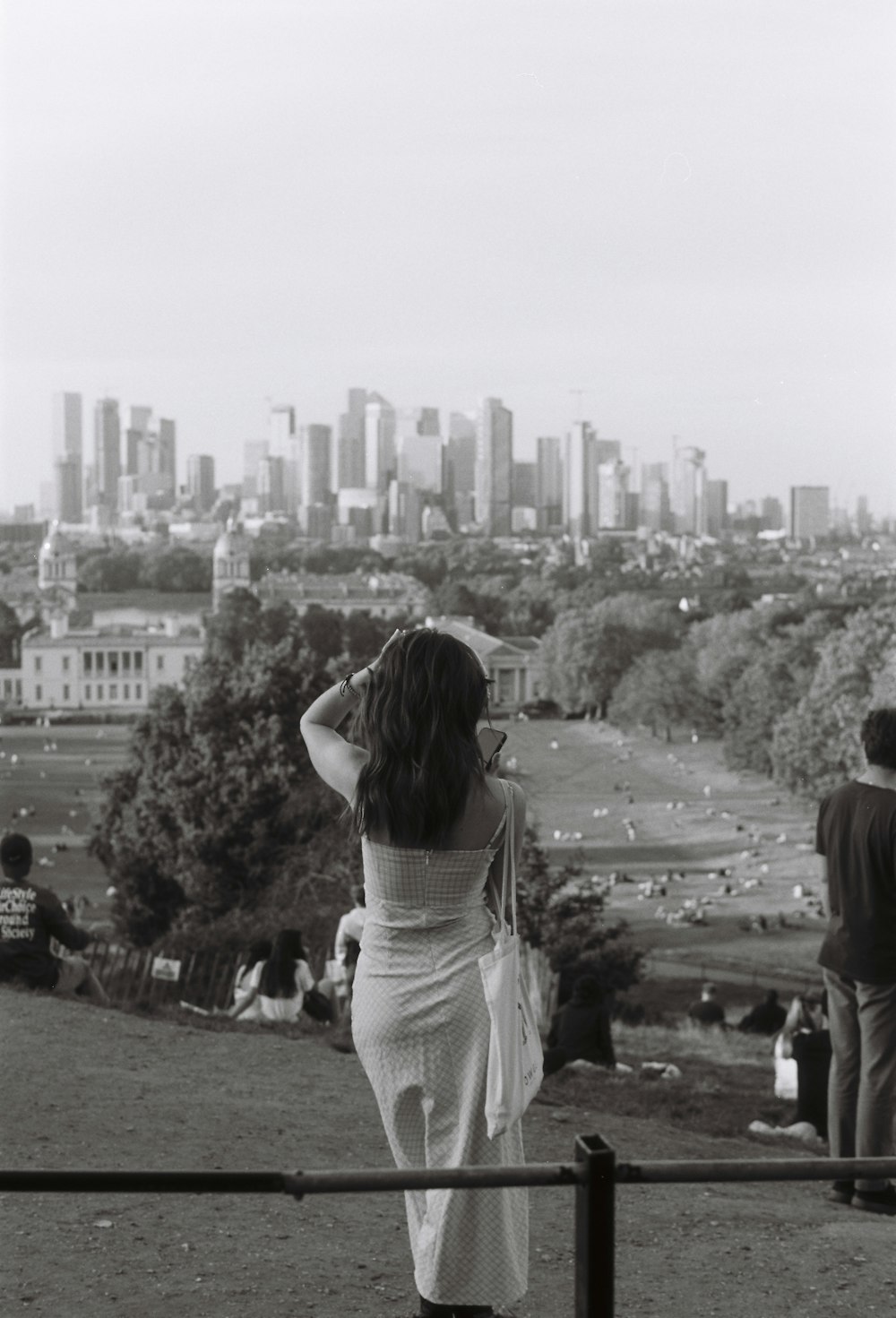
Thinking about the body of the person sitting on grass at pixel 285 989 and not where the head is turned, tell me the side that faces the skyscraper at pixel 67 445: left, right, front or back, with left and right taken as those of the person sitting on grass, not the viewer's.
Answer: front

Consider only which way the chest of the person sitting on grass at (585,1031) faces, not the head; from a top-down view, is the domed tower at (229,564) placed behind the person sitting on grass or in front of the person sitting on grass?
in front

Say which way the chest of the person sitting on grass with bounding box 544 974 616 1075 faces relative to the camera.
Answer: away from the camera

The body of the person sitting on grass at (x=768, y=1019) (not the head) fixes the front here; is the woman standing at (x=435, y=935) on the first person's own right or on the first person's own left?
on the first person's own left

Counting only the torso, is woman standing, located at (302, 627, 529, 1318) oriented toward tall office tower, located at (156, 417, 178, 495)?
yes

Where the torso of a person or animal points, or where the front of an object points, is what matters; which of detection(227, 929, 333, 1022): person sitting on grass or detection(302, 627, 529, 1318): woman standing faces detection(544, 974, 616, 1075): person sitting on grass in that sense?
the woman standing

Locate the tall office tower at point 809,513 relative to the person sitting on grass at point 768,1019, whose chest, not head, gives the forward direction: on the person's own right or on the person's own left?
on the person's own right

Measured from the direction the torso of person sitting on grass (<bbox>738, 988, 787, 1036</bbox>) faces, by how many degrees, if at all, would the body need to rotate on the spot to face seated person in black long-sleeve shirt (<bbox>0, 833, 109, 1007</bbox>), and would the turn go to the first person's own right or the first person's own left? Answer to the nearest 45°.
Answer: approximately 90° to the first person's own left

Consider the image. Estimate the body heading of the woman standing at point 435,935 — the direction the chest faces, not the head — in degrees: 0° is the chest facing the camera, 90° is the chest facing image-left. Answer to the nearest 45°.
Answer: approximately 180°

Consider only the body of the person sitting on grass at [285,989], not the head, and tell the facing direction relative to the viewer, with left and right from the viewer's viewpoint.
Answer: facing away from the viewer

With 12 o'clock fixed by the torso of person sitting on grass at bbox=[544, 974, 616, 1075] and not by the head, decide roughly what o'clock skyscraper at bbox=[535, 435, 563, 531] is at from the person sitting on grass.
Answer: The skyscraper is roughly at 12 o'clock from the person sitting on grass.

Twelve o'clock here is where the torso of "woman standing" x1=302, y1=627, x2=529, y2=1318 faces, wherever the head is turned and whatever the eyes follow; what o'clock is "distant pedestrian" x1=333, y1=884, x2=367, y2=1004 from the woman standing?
The distant pedestrian is roughly at 12 o'clock from the woman standing.

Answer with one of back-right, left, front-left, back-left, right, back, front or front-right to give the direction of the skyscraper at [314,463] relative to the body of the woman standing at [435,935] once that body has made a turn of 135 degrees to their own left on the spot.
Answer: back-right
